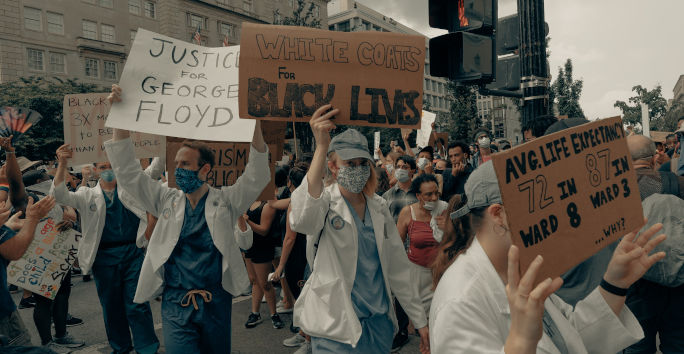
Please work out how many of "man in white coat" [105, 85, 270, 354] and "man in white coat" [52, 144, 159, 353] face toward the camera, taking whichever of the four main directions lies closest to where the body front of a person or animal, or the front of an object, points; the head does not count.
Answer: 2

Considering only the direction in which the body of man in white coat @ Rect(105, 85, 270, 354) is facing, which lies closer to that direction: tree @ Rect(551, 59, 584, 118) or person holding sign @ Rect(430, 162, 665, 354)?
the person holding sign

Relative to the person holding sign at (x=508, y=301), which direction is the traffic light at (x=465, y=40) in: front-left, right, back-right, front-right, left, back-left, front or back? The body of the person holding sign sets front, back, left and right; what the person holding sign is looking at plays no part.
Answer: back-left

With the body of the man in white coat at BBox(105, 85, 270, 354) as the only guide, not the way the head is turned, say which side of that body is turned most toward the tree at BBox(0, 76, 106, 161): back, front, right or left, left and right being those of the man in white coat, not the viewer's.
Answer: back

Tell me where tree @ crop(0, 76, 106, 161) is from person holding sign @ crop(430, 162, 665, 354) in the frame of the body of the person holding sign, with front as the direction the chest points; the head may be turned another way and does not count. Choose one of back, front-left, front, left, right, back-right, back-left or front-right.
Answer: back
